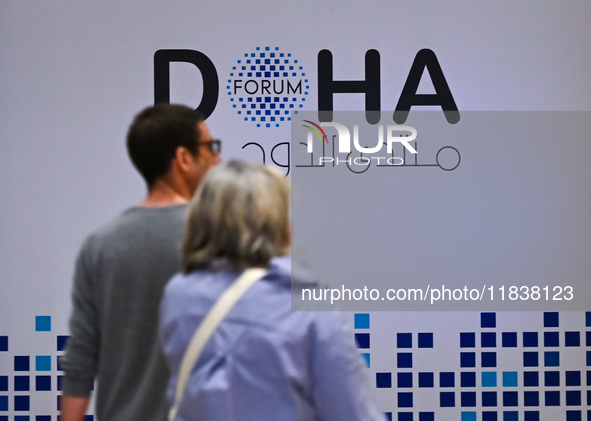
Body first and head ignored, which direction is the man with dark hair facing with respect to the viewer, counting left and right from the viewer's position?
facing away from the viewer and to the right of the viewer

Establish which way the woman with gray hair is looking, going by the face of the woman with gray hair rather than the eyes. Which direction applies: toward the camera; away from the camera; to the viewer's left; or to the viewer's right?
away from the camera
